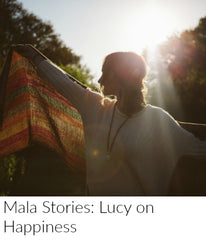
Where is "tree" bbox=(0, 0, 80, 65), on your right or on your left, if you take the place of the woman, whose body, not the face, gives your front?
on your right
